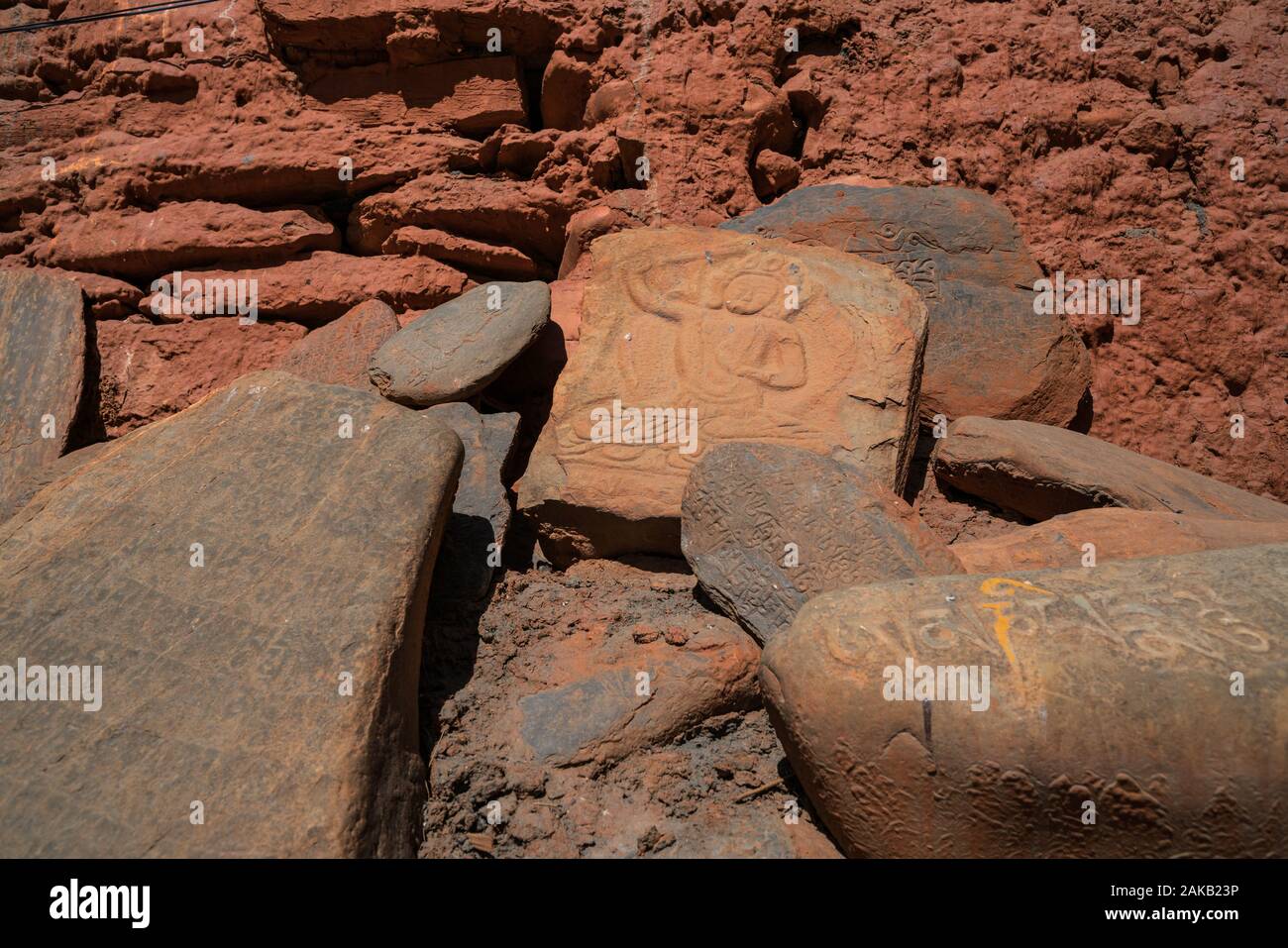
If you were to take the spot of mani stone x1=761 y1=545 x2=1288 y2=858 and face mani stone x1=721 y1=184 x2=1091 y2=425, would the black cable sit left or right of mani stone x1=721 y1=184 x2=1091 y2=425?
left

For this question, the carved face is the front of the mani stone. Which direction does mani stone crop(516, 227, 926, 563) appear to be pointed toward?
toward the camera

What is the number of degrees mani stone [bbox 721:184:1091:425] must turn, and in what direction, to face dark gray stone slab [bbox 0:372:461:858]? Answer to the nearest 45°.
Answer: approximately 45° to its right

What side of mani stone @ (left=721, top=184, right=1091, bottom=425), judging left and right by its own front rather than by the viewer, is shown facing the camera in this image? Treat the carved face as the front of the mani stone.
front

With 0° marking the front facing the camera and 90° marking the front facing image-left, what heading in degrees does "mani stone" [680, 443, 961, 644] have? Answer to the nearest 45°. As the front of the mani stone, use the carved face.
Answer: approximately 0°

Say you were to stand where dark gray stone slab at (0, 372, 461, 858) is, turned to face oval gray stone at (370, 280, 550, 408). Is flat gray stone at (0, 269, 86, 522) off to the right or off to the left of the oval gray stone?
left

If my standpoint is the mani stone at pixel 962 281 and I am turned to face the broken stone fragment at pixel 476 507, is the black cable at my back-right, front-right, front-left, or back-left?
front-right
